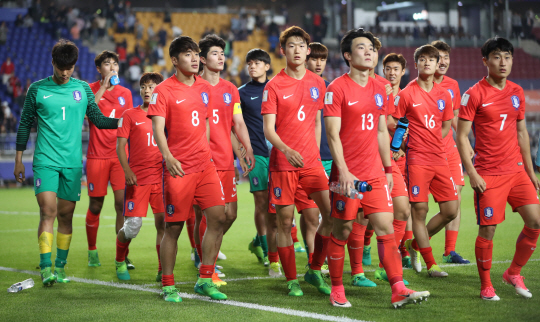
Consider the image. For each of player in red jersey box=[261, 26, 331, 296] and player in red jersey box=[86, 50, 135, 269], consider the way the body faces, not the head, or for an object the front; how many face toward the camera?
2

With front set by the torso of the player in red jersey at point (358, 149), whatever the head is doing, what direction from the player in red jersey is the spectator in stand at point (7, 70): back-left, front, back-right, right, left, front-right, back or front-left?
back

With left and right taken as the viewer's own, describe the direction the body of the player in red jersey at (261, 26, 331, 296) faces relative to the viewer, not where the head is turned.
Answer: facing the viewer

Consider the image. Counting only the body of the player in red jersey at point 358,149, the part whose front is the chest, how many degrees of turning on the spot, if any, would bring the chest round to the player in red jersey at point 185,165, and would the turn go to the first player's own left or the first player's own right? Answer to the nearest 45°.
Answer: approximately 135° to the first player's own right

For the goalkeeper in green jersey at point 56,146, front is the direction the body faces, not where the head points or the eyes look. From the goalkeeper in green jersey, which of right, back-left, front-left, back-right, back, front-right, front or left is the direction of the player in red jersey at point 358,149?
front-left

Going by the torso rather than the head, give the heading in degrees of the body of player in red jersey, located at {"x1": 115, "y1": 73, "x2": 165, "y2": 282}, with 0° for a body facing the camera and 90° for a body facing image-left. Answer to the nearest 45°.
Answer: approximately 315°

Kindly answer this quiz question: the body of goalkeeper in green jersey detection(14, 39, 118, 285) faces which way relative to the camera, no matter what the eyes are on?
toward the camera

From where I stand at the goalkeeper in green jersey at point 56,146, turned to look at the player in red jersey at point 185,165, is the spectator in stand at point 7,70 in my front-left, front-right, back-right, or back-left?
back-left

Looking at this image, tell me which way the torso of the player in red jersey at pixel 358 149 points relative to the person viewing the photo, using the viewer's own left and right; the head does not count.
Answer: facing the viewer and to the right of the viewer

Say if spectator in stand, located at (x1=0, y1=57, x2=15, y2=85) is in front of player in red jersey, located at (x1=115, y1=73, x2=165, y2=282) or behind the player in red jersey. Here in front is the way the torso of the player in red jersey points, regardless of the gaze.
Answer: behind
